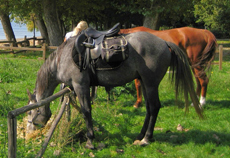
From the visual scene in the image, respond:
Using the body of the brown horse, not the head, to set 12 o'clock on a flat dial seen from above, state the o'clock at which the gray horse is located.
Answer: The gray horse is roughly at 10 o'clock from the brown horse.

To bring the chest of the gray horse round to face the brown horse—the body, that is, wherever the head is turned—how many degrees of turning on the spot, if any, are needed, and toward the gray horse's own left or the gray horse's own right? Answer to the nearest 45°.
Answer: approximately 135° to the gray horse's own right

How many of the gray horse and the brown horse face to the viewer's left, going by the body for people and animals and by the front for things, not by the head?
2

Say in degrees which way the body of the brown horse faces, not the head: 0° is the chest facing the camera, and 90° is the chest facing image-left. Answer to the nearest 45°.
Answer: approximately 90°

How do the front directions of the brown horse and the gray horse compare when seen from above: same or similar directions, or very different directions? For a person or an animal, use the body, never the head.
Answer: same or similar directions

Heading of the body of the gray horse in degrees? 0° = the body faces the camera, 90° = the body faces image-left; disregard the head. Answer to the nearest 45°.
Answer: approximately 90°
